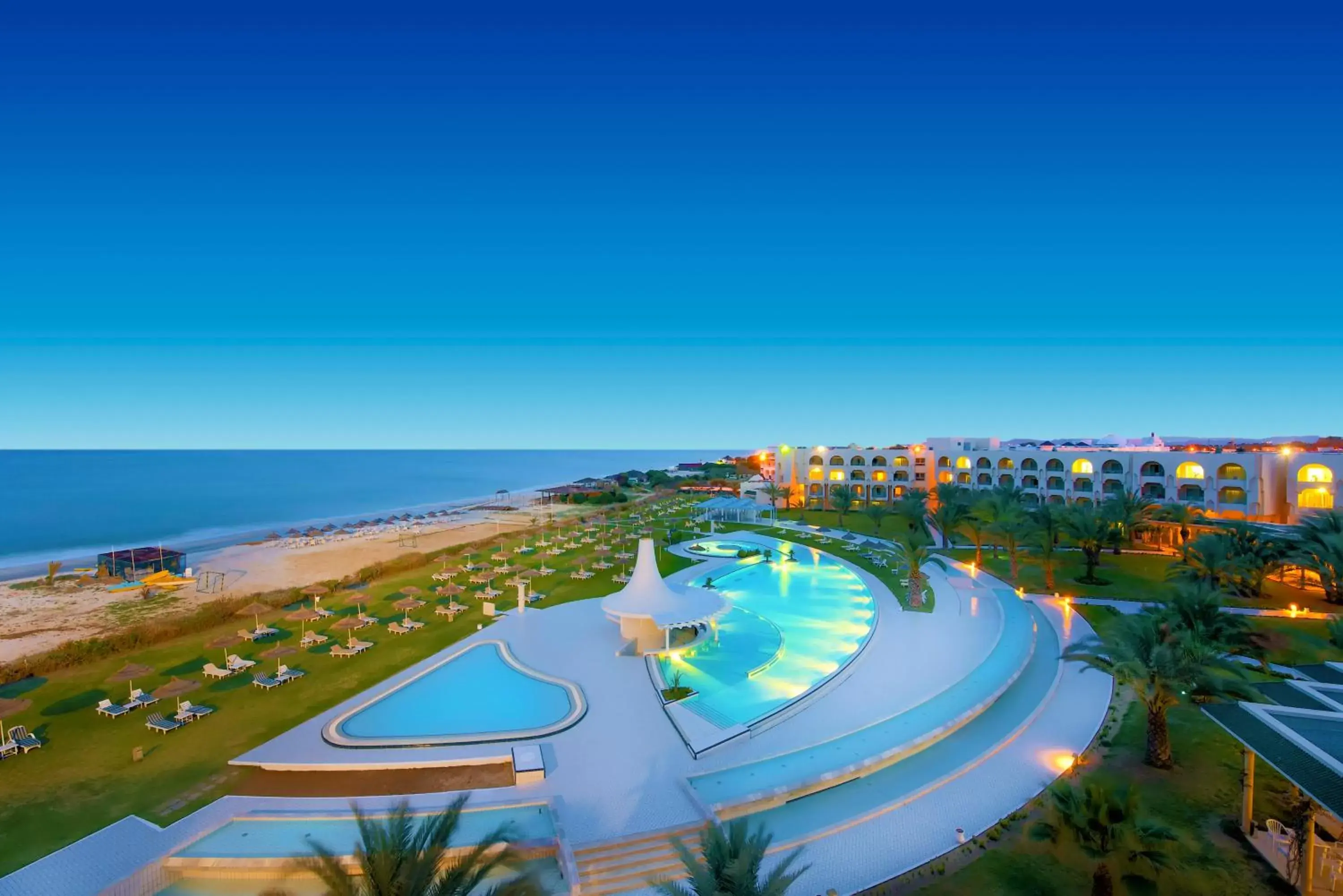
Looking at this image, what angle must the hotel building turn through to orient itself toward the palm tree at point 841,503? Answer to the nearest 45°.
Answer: approximately 45° to its right

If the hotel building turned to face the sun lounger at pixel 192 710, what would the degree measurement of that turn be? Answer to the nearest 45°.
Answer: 0° — it already faces it

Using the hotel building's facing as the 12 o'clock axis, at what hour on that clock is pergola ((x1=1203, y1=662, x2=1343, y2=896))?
The pergola is roughly at 11 o'clock from the hotel building.

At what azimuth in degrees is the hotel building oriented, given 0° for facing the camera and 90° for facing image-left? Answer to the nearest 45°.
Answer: approximately 45°

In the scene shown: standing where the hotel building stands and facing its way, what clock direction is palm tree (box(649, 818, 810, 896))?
The palm tree is roughly at 11 o'clock from the hotel building.

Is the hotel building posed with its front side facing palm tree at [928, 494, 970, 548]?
yes

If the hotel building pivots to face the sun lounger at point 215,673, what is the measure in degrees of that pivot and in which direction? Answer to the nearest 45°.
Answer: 0° — it already faces it
